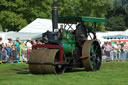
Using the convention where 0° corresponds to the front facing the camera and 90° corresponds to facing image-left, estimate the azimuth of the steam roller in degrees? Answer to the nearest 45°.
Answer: approximately 45°

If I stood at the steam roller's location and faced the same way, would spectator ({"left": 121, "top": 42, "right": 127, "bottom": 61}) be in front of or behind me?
behind
